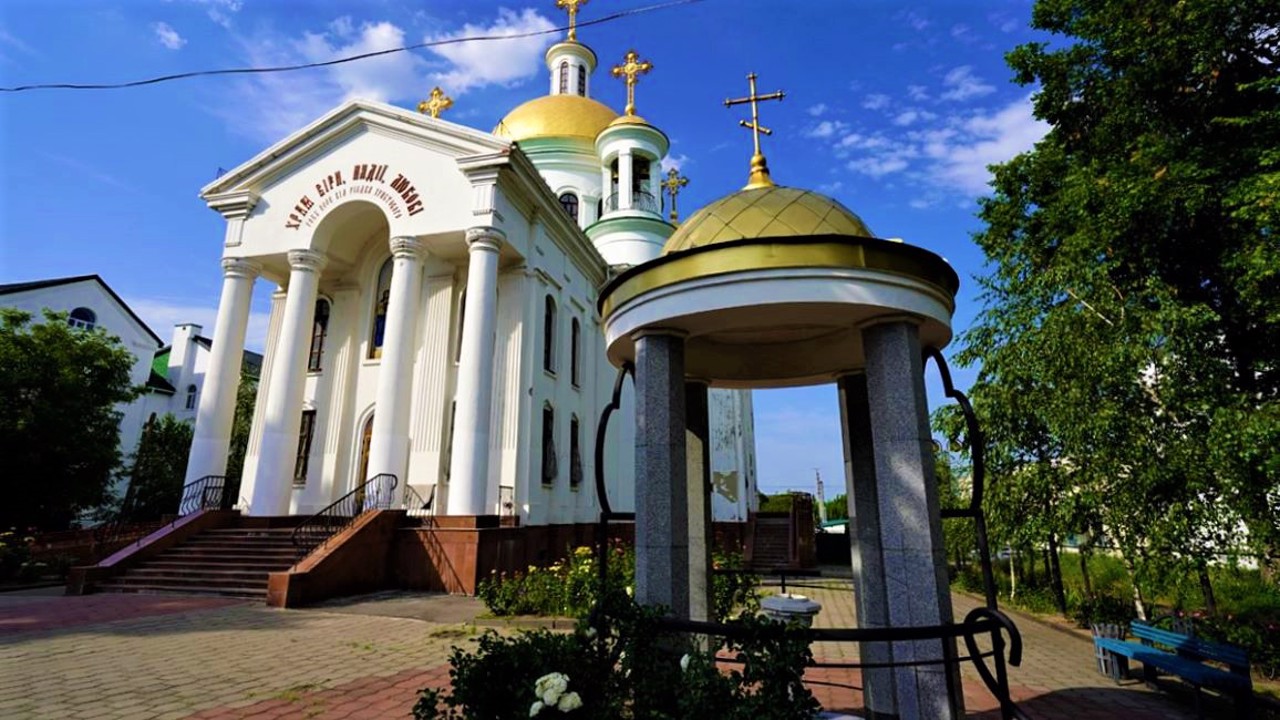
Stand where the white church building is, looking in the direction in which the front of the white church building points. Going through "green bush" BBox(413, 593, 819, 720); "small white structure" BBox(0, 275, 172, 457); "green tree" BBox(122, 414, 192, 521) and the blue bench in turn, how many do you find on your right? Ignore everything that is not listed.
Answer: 2

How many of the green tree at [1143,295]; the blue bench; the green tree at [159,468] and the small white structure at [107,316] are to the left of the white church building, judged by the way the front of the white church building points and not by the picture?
2

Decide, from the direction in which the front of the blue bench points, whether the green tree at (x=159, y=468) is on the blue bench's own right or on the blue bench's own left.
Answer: on the blue bench's own right

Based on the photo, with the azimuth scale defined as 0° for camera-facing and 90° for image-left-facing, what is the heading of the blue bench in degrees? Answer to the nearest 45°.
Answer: approximately 45°

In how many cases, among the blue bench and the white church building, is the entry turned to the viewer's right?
0

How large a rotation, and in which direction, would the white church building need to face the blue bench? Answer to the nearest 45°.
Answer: approximately 90° to its left

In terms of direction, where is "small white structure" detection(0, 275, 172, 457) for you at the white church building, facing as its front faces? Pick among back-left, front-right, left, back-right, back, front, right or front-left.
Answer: right

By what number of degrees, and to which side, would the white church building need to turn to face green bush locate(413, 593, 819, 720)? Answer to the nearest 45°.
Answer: approximately 45° to its left

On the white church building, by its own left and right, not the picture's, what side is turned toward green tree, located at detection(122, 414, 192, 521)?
right

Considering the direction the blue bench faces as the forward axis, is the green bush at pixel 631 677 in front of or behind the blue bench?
in front
